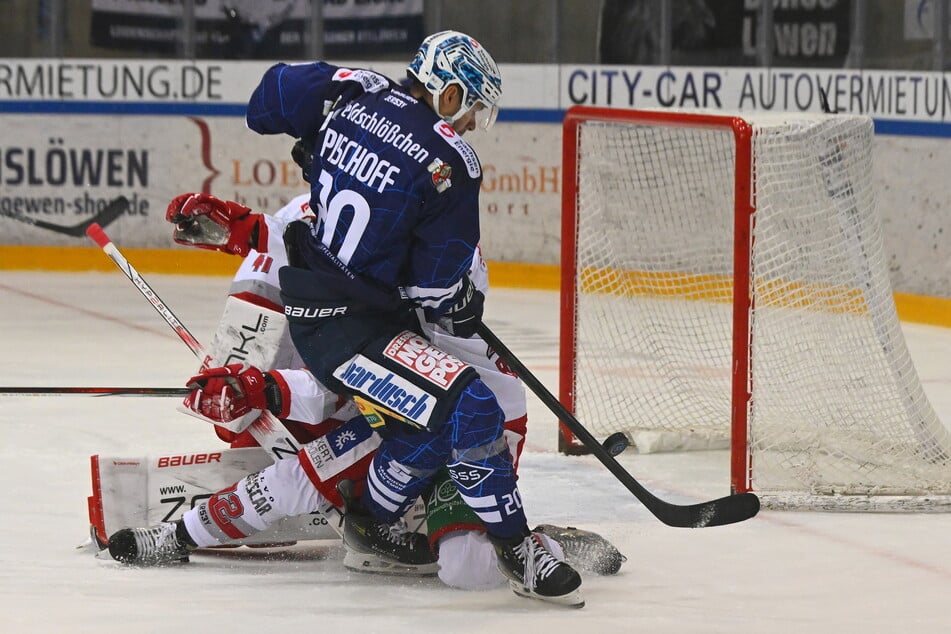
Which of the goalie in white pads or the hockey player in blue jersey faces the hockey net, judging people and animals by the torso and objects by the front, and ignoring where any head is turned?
the hockey player in blue jersey

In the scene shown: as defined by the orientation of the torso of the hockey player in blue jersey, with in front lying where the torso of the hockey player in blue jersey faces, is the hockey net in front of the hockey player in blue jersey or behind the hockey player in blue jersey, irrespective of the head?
in front

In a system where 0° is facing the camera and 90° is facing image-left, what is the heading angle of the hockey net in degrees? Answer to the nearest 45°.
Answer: approximately 90°

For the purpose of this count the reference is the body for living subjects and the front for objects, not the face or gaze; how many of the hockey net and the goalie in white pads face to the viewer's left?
2

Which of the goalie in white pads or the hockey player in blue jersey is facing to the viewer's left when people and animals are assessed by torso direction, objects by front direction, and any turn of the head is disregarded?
the goalie in white pads

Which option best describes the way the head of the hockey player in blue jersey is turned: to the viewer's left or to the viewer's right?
to the viewer's right

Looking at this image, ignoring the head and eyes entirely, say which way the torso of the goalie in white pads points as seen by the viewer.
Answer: to the viewer's left
